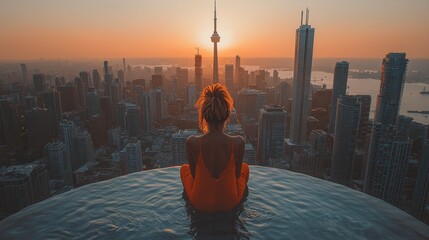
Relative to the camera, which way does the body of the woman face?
away from the camera

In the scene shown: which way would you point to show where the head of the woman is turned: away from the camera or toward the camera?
away from the camera

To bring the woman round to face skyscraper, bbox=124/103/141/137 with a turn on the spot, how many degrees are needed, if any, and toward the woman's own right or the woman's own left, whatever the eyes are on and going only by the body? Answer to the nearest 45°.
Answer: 0° — they already face it

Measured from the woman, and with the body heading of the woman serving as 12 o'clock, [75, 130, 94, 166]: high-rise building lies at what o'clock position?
The high-rise building is roughly at 11 o'clock from the woman.

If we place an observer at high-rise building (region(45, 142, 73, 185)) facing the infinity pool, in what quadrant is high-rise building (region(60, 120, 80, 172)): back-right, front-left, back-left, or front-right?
back-left

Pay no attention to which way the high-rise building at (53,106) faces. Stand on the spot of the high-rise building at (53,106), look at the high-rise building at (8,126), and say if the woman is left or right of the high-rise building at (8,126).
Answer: left

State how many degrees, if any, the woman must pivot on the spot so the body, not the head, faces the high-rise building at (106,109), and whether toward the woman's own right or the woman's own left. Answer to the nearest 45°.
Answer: approximately 45° to the woman's own left
